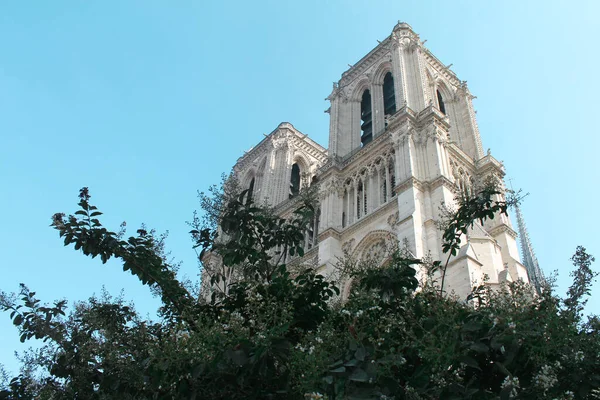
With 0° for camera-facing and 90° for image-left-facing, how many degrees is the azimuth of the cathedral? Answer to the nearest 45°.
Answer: approximately 45°
